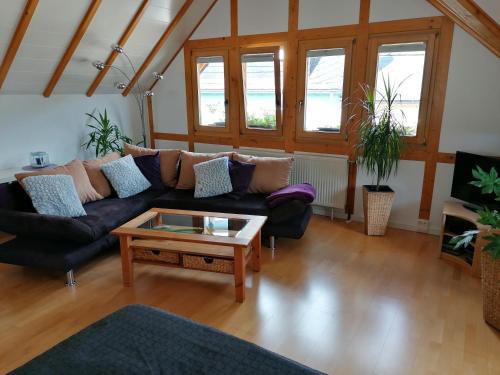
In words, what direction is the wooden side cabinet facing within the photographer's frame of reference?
facing the viewer and to the left of the viewer

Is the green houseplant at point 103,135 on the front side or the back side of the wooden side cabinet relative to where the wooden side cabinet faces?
on the front side

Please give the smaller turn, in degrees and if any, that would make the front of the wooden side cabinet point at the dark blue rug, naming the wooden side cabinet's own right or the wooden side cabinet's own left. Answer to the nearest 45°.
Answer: approximately 45° to the wooden side cabinet's own left

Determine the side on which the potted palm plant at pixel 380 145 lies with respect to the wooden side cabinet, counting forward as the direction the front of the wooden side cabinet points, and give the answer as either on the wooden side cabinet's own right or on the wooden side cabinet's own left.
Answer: on the wooden side cabinet's own right

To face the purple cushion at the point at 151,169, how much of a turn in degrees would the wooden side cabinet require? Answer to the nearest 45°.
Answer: approximately 45° to its right

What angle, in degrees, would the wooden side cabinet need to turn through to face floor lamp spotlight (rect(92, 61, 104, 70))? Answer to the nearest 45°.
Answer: approximately 45° to its right

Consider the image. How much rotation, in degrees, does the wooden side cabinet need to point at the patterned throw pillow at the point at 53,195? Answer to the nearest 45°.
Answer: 0° — it already faces it

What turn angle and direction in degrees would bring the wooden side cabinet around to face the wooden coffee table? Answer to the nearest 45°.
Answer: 0° — it already faces it

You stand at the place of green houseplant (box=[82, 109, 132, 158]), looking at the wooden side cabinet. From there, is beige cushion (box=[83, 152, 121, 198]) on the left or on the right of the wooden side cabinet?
right

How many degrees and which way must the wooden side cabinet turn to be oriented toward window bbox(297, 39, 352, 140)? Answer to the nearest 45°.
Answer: approximately 45° to its right

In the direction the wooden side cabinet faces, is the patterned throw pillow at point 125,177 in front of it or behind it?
in front

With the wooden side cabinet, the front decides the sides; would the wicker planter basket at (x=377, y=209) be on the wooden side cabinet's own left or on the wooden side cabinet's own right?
on the wooden side cabinet's own right
